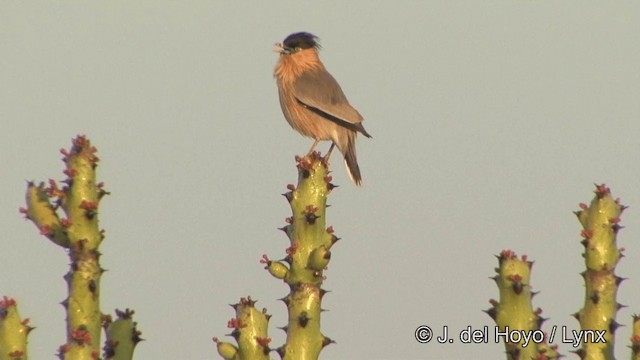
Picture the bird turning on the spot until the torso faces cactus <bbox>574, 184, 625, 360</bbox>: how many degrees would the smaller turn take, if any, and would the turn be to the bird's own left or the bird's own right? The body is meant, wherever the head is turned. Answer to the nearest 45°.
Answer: approximately 135° to the bird's own left

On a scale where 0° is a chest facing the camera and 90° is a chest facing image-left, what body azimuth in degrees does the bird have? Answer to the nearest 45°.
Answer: approximately 90°

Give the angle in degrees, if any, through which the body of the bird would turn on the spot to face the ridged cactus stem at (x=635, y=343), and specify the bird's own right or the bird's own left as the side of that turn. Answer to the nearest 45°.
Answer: approximately 135° to the bird's own left
